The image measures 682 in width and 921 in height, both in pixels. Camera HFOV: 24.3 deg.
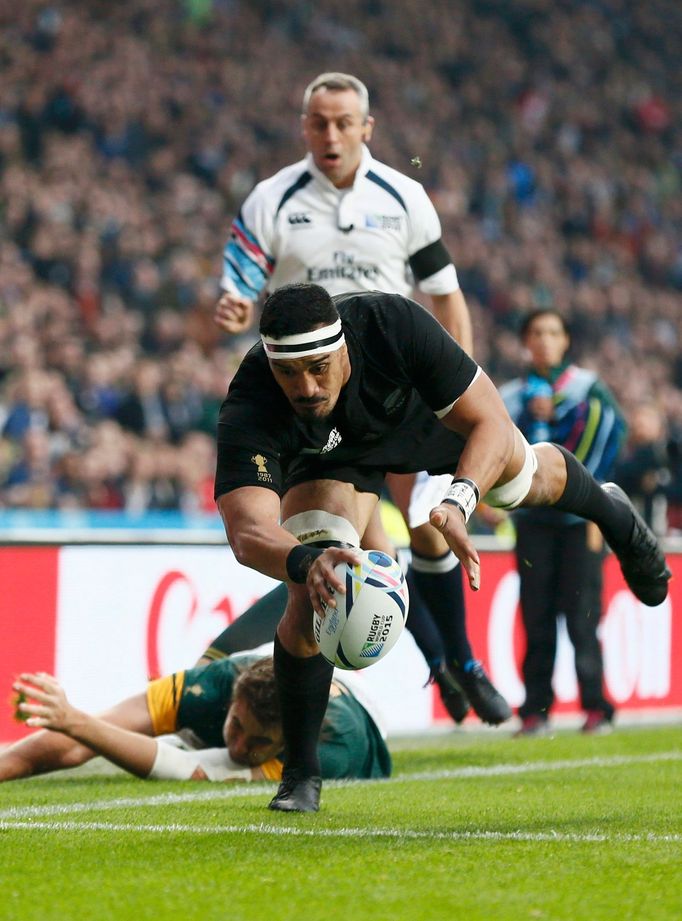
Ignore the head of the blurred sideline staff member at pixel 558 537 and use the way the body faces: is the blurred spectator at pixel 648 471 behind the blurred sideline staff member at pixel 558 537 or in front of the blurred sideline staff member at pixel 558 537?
behind

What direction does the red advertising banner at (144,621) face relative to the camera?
toward the camera

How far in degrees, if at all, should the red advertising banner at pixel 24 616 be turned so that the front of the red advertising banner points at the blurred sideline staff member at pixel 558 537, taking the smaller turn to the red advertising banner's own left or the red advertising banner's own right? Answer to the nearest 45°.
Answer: approximately 90° to the red advertising banner's own left

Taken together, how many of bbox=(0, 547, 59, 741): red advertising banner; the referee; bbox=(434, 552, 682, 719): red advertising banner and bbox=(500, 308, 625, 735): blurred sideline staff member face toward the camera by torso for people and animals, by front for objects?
4

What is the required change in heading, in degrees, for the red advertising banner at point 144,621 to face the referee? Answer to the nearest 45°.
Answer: approximately 45° to its left

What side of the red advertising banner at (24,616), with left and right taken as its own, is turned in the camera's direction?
front

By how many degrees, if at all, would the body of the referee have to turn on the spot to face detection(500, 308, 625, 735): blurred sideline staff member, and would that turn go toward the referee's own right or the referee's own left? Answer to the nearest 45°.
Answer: approximately 135° to the referee's own left

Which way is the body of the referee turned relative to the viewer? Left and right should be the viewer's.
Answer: facing the viewer

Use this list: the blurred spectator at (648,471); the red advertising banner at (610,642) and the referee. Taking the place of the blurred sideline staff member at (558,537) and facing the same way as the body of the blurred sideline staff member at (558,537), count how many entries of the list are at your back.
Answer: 2
